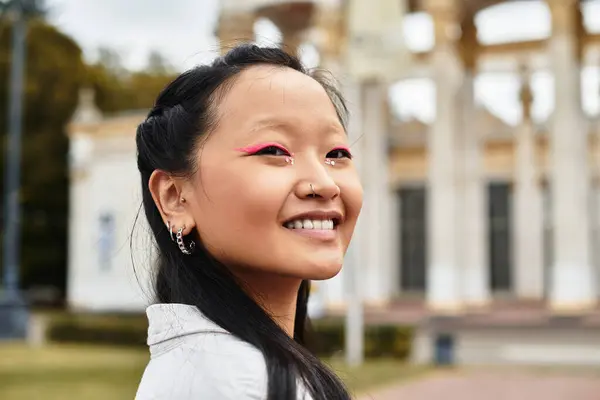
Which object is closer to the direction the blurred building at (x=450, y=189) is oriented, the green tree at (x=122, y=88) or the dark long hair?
the dark long hair

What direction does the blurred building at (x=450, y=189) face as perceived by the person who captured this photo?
facing the viewer

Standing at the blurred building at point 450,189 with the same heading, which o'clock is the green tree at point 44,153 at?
The green tree is roughly at 4 o'clock from the blurred building.

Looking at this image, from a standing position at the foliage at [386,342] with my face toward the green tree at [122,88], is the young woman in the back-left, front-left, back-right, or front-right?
back-left

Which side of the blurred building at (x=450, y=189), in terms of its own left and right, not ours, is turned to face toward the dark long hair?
front

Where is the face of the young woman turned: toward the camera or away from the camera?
toward the camera

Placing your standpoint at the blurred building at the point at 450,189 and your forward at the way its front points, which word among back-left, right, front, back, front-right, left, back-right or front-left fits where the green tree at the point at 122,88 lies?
back-right

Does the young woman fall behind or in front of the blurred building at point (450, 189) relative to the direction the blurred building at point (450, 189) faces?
in front
